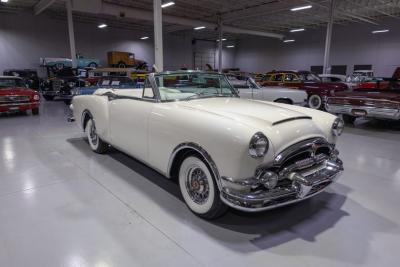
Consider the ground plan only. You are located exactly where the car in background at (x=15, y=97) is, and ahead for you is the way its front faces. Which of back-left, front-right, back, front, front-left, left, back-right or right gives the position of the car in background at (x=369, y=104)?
front-left

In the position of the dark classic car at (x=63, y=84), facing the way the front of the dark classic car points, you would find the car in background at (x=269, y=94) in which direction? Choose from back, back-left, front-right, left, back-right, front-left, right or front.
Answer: left

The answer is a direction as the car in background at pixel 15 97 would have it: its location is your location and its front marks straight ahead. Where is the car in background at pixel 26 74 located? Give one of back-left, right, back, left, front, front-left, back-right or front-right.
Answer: back

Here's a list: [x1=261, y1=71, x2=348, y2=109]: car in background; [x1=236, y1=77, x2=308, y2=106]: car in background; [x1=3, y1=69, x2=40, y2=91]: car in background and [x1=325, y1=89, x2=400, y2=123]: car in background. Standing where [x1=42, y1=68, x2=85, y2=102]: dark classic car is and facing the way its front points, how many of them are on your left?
3

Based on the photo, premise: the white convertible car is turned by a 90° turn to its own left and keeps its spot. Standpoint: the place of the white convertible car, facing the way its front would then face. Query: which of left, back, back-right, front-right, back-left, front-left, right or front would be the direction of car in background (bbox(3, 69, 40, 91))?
left

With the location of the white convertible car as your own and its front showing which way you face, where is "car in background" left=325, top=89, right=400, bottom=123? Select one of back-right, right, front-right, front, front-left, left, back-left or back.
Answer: left

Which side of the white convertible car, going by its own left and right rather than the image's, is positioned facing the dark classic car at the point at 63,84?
back

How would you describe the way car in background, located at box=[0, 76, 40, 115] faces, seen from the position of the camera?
facing the viewer

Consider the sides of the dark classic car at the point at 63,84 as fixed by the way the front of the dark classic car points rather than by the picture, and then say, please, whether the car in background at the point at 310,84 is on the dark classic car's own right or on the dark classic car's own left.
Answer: on the dark classic car's own left

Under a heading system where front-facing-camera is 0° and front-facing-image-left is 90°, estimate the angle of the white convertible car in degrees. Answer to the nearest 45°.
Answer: approximately 315°

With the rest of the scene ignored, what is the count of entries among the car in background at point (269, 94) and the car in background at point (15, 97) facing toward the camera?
1

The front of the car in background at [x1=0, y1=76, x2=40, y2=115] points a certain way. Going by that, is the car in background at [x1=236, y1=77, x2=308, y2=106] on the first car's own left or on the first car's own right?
on the first car's own left

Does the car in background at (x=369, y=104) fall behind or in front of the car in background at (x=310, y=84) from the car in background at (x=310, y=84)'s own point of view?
in front
